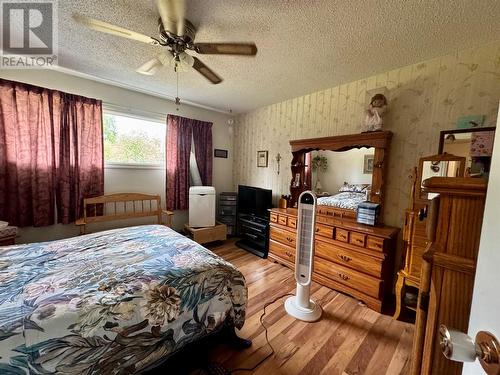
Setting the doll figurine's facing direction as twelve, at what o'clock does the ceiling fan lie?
The ceiling fan is roughly at 12 o'clock from the doll figurine.

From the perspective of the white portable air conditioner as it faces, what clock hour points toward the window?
The window is roughly at 3 o'clock from the white portable air conditioner.

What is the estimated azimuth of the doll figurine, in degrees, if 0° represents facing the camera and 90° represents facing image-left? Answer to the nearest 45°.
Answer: approximately 45°

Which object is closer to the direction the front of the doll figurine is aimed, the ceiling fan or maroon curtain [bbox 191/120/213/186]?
the ceiling fan

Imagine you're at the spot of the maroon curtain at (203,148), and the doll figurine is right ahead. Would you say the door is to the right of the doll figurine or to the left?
right

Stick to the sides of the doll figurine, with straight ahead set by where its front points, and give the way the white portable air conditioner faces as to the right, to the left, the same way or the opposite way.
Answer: to the left

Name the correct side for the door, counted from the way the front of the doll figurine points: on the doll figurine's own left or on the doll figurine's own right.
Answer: on the doll figurine's own left

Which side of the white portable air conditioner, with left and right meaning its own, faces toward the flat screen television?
left
